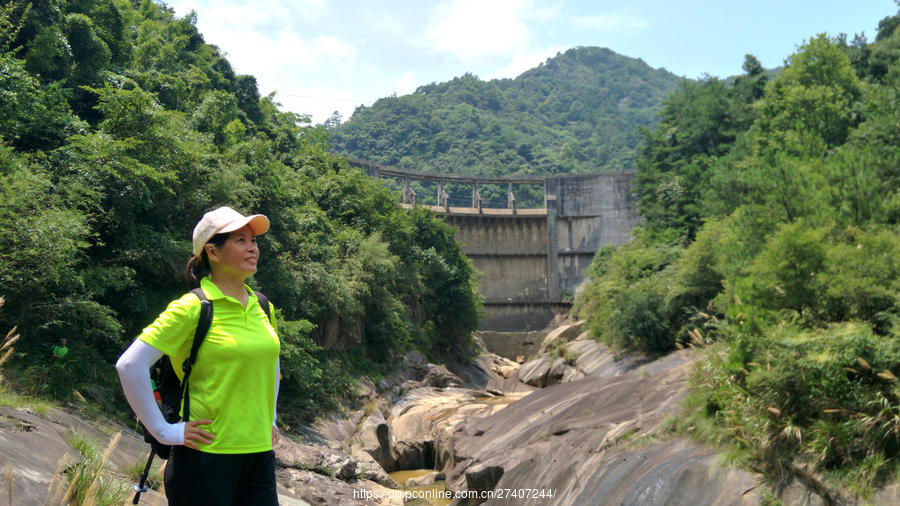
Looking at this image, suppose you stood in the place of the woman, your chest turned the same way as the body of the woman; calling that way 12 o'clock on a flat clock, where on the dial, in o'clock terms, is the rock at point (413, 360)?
The rock is roughly at 8 o'clock from the woman.

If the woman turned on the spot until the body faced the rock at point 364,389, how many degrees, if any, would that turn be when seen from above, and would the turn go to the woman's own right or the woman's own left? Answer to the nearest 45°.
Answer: approximately 135° to the woman's own left

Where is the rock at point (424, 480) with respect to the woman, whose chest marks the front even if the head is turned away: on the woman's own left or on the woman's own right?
on the woman's own left

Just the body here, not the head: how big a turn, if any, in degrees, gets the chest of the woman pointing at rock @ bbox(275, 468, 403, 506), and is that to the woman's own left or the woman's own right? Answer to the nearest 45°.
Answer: approximately 135° to the woman's own left

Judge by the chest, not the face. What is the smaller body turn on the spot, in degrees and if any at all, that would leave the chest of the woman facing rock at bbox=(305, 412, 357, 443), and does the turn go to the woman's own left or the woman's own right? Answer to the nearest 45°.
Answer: approximately 135° to the woman's own left

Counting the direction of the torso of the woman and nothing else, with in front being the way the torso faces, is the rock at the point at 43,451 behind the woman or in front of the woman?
behind

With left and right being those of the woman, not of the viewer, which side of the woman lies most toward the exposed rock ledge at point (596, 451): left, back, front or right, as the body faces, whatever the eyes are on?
left

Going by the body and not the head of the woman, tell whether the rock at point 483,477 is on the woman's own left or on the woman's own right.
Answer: on the woman's own left

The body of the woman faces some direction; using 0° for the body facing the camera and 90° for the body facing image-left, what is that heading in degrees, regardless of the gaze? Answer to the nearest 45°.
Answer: approximately 315°
